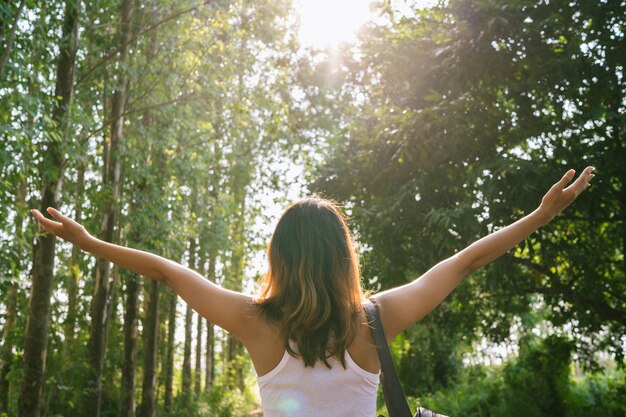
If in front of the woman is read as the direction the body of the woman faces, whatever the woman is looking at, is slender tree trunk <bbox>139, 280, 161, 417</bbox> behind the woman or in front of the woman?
in front

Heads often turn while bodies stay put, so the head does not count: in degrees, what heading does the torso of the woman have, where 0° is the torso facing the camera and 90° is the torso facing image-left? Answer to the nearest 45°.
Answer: approximately 180°

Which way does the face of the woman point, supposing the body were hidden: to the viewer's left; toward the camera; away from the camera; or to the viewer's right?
away from the camera

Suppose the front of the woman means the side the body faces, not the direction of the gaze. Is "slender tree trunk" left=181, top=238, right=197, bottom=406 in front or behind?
in front

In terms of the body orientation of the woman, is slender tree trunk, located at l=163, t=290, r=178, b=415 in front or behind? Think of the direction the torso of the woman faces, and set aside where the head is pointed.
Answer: in front

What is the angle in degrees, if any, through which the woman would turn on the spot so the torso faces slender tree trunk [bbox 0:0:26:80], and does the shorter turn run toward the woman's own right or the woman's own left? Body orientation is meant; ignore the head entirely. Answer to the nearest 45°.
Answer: approximately 45° to the woman's own left

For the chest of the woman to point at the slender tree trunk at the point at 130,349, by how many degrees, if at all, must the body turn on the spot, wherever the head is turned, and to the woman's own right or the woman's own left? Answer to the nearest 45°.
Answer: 0° — they already face it
